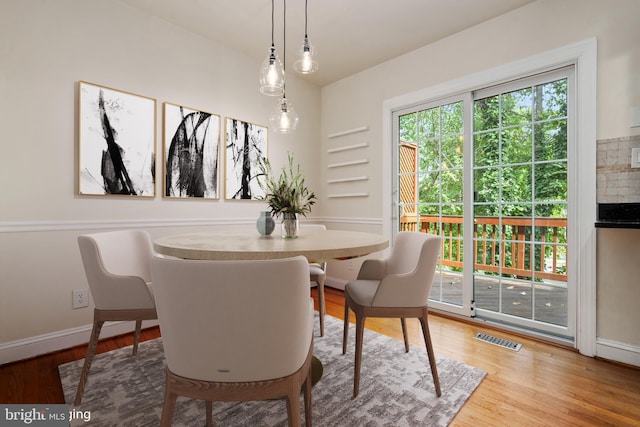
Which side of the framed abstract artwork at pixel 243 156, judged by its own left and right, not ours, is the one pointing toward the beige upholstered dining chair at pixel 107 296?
right

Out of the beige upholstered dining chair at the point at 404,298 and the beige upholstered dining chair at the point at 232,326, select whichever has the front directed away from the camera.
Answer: the beige upholstered dining chair at the point at 232,326

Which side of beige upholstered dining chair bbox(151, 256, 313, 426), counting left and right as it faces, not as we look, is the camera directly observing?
back

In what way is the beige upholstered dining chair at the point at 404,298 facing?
to the viewer's left

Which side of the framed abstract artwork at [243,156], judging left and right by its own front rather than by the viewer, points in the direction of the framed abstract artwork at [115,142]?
right

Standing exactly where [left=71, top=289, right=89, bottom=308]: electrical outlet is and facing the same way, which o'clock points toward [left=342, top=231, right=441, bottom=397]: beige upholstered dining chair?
The beige upholstered dining chair is roughly at 11 o'clock from the electrical outlet.

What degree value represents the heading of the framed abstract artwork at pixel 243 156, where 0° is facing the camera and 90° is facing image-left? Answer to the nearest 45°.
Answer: approximately 315°

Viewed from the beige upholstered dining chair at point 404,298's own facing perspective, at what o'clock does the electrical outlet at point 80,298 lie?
The electrical outlet is roughly at 12 o'clock from the beige upholstered dining chair.

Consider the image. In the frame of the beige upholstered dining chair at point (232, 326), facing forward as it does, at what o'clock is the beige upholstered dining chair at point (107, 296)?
the beige upholstered dining chair at point (107, 296) is roughly at 11 o'clock from the beige upholstered dining chair at point (232, 326).
